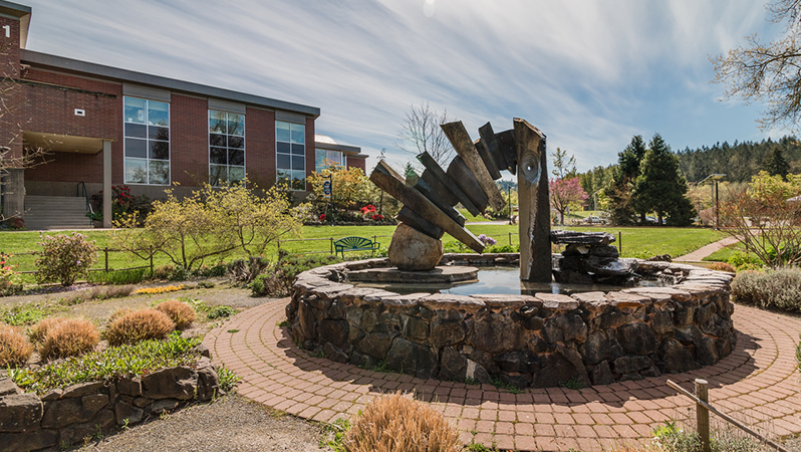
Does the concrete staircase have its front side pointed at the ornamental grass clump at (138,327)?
yes

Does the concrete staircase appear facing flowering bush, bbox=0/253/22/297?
yes

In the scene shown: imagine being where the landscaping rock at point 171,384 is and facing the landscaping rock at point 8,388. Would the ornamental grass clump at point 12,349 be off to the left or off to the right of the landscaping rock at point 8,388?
right

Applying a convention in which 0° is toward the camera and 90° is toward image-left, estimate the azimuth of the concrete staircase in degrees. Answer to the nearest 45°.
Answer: approximately 0°

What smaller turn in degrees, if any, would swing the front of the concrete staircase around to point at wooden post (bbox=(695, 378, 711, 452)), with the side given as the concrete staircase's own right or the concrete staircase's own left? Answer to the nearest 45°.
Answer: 0° — it already faces it

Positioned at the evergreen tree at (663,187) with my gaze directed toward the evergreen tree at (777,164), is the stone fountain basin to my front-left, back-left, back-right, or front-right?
back-right

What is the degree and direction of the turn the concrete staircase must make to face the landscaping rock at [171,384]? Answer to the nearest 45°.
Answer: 0° — it already faces it

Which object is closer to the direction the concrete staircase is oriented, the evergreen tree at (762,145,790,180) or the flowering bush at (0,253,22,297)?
the flowering bush
